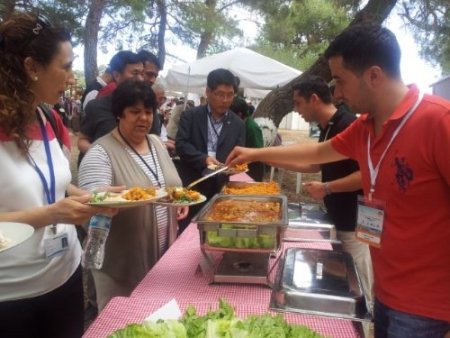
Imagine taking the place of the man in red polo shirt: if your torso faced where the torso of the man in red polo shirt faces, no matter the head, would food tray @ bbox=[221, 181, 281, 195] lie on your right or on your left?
on your right

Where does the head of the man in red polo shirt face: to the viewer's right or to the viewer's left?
to the viewer's left

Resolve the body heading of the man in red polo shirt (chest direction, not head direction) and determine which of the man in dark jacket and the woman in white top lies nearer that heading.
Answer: the woman in white top

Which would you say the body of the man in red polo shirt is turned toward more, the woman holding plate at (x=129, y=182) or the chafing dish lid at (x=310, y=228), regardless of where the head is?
the woman holding plate

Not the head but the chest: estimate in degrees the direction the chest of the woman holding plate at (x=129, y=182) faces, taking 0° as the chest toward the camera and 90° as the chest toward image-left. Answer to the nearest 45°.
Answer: approximately 315°

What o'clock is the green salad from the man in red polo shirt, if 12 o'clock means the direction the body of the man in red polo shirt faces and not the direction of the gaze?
The green salad is roughly at 12 o'clock from the man in red polo shirt.

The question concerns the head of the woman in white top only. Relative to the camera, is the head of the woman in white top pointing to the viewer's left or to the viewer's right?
to the viewer's right

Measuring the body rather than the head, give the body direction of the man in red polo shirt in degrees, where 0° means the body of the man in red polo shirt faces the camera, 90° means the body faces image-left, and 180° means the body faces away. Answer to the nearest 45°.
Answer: approximately 45°

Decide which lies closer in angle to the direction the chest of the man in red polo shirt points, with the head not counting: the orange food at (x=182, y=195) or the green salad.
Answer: the green salad

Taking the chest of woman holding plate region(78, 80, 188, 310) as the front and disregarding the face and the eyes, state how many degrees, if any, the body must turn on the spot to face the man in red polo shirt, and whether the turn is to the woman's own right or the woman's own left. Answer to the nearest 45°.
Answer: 0° — they already face them

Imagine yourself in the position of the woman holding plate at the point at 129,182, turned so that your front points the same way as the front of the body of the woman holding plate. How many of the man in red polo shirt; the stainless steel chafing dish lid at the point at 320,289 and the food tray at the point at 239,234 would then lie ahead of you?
3
